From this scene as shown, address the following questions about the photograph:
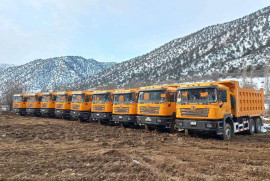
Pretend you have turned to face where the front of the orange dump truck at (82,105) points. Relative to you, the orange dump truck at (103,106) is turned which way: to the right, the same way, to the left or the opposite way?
the same way

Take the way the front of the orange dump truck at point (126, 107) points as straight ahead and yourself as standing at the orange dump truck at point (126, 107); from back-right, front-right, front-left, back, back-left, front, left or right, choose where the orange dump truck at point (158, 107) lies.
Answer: left

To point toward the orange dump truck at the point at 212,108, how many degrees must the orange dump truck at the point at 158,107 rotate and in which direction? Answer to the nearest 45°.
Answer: approximately 90° to its left

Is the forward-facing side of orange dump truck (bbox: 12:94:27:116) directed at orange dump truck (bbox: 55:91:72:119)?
no

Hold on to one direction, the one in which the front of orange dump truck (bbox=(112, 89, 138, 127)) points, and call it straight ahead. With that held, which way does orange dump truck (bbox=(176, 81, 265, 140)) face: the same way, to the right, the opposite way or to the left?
the same way

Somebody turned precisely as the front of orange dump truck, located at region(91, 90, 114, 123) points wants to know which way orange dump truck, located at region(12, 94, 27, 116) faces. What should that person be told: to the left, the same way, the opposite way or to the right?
the same way

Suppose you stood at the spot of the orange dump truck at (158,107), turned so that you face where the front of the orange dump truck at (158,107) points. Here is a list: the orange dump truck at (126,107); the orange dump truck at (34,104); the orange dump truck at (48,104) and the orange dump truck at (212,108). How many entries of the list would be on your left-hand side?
1

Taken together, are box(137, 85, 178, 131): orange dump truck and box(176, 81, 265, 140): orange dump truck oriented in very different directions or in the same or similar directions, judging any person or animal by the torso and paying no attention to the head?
same or similar directions

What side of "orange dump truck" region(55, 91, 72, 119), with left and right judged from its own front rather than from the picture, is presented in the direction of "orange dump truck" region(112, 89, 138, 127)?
left

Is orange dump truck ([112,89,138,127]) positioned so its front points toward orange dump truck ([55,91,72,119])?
no

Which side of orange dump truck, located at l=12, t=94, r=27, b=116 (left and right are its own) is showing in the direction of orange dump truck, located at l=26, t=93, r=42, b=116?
left

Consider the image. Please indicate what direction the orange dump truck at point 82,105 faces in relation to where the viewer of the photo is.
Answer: facing the viewer and to the left of the viewer

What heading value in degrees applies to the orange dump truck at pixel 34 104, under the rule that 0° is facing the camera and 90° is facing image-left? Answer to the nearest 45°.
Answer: approximately 45°

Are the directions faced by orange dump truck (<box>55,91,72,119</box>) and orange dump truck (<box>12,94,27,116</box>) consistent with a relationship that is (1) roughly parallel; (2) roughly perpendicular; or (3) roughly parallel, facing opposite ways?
roughly parallel

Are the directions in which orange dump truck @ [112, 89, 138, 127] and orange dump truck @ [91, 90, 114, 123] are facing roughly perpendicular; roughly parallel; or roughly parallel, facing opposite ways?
roughly parallel

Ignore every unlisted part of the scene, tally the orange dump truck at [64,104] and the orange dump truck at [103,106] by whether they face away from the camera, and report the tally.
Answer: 0

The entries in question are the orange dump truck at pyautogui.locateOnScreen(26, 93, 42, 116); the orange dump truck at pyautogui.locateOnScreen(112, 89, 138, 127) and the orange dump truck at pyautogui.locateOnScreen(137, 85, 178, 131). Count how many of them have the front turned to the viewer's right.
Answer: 0

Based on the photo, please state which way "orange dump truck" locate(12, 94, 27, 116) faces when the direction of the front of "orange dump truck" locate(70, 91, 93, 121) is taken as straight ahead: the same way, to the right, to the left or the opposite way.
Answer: the same way

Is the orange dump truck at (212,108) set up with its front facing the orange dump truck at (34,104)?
no

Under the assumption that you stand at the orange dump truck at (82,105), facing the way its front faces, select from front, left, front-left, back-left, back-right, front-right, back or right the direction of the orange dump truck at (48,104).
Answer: right

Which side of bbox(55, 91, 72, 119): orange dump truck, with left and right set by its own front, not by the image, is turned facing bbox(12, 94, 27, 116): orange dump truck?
right

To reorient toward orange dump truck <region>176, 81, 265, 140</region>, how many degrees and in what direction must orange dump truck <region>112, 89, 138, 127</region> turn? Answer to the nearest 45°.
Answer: approximately 90° to its left
